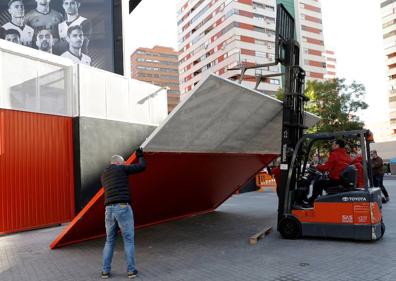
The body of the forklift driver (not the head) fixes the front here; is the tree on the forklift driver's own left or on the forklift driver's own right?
on the forklift driver's own right

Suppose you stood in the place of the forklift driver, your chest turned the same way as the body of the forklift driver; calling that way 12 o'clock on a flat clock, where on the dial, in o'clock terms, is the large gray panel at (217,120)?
The large gray panel is roughly at 11 o'clock from the forklift driver.

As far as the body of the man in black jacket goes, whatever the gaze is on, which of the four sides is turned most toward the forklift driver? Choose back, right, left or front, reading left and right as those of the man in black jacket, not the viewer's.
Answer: right

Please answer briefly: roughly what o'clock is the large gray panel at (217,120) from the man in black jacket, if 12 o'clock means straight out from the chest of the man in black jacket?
The large gray panel is roughly at 2 o'clock from the man in black jacket.

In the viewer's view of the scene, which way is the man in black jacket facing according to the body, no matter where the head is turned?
away from the camera

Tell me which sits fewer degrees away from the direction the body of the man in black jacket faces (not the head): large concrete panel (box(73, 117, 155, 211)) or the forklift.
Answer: the large concrete panel

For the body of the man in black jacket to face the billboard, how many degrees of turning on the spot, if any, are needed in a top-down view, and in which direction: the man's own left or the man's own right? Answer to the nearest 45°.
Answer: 0° — they already face it

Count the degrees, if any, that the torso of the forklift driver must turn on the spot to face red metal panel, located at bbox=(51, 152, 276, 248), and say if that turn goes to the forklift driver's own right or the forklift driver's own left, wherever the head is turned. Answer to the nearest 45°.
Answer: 0° — they already face it

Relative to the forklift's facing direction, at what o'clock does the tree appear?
The tree is roughly at 3 o'clock from the forklift.

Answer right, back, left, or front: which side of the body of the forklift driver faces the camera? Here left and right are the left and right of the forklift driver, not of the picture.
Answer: left
